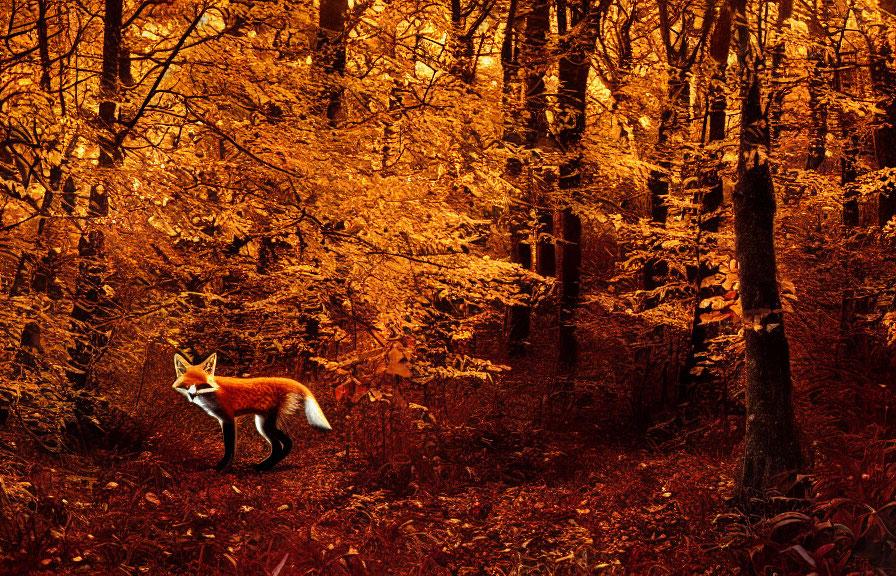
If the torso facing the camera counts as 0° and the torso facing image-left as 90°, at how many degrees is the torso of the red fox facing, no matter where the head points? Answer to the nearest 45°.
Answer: approximately 90°

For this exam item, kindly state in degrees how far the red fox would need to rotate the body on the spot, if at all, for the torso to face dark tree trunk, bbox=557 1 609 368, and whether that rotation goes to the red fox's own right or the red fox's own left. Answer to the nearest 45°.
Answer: approximately 135° to the red fox's own right

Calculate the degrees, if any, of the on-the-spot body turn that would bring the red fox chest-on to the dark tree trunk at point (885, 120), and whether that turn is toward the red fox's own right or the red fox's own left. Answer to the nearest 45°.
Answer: approximately 180°

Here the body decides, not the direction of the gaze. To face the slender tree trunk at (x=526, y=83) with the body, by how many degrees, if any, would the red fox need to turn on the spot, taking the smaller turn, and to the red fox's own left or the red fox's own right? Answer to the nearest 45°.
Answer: approximately 135° to the red fox's own right

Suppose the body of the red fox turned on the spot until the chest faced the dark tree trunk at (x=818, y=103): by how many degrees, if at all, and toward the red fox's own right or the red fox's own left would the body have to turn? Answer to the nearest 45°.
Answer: approximately 180°

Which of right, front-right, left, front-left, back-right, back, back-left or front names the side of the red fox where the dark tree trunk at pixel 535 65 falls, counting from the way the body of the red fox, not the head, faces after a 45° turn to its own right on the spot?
right
